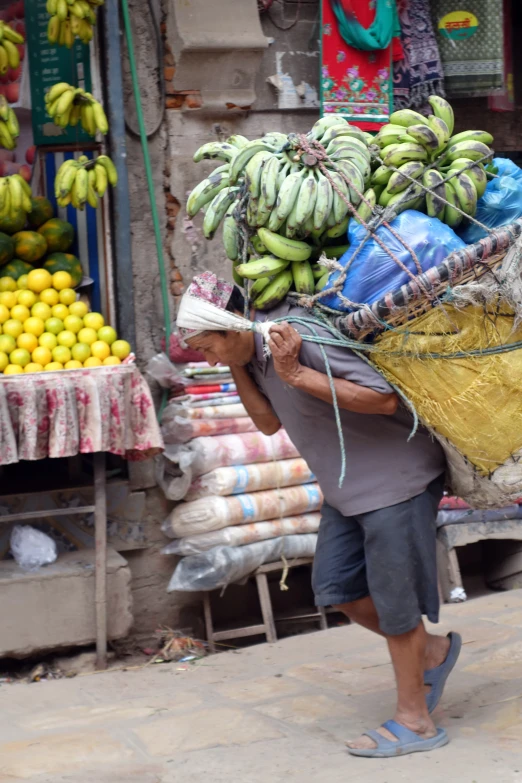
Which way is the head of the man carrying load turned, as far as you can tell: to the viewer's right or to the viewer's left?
to the viewer's left

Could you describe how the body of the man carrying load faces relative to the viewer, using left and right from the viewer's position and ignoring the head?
facing to the left of the viewer

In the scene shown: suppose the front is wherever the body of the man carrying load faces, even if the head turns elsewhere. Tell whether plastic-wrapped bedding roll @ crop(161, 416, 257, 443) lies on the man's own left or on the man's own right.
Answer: on the man's own right

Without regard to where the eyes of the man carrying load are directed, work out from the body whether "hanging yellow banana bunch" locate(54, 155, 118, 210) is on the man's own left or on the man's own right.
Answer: on the man's own right

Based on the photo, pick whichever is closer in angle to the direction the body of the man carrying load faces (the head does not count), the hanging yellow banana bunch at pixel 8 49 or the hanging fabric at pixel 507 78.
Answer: the hanging yellow banana bunch

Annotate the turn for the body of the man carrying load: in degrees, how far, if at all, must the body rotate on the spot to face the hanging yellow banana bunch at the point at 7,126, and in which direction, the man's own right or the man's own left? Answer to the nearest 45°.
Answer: approximately 45° to the man's own right

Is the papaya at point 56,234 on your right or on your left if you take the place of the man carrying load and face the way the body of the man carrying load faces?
on your right

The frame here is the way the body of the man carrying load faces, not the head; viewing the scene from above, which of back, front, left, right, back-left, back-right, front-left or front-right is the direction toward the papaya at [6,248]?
front-right

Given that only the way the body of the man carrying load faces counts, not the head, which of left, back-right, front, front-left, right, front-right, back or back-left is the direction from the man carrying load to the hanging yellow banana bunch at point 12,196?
front-right
